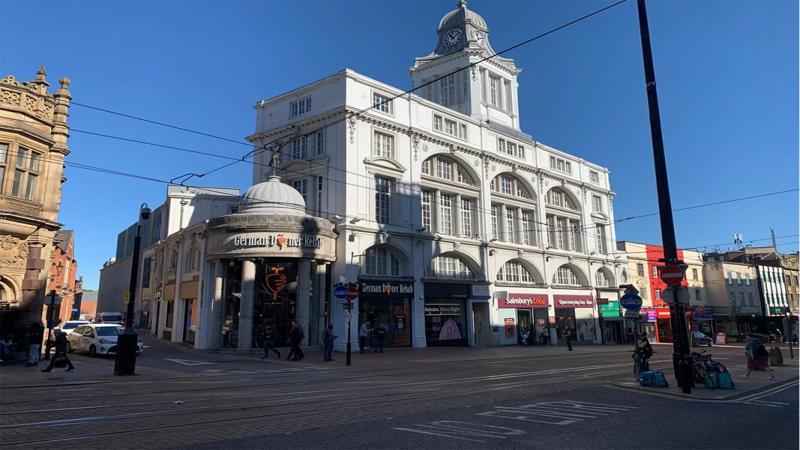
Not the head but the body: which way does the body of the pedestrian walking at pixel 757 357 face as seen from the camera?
to the viewer's left

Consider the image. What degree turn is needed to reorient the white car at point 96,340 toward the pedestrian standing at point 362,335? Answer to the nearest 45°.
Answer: approximately 45° to its left

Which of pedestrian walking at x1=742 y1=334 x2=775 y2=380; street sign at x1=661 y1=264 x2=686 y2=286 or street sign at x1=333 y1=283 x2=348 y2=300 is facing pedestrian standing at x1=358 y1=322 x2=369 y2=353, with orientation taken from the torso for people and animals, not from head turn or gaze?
pedestrian walking at x1=742 y1=334 x2=775 y2=380

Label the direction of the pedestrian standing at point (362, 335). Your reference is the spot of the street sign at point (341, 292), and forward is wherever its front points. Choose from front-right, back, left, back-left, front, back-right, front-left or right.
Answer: back

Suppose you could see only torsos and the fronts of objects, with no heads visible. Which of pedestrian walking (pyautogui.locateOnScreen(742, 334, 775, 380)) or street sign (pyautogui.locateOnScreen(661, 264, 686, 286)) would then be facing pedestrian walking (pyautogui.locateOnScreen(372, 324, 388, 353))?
pedestrian walking (pyautogui.locateOnScreen(742, 334, 775, 380))

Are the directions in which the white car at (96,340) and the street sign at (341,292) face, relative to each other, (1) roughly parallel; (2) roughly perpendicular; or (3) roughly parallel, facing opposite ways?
roughly perpendicular

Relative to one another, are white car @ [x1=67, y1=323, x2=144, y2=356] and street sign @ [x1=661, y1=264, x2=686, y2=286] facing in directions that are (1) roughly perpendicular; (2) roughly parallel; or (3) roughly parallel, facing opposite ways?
roughly perpendicular

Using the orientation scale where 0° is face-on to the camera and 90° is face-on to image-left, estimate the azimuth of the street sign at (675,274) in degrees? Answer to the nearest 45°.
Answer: approximately 0°

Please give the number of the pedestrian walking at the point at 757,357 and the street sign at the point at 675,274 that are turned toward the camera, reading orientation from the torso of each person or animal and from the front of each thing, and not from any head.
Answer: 1

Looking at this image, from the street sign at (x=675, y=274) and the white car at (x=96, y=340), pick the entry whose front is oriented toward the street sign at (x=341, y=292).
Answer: the white car
